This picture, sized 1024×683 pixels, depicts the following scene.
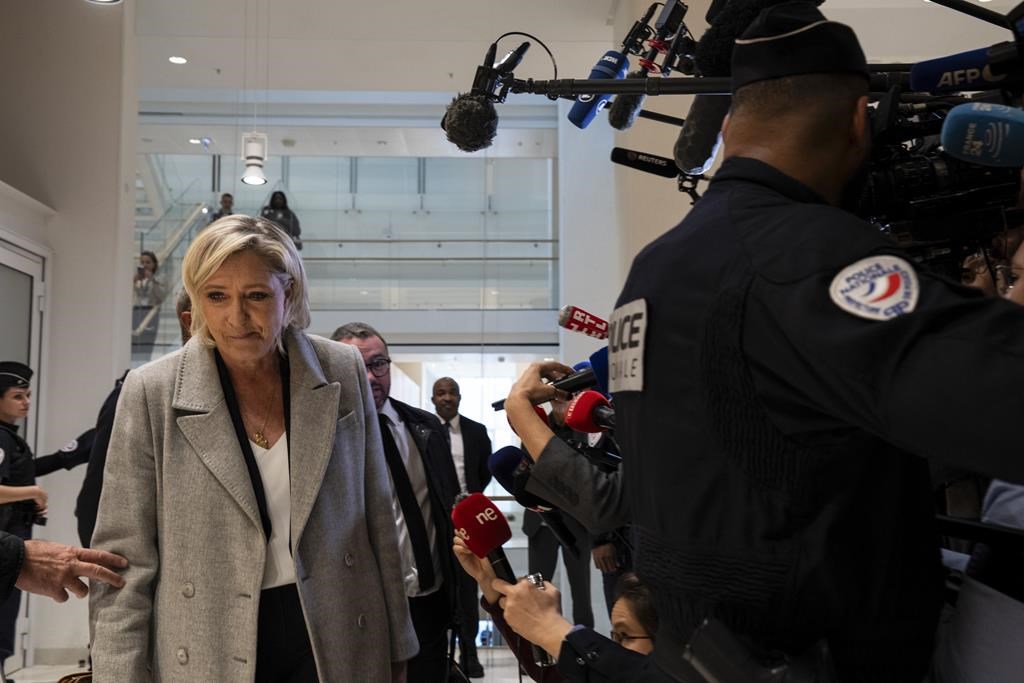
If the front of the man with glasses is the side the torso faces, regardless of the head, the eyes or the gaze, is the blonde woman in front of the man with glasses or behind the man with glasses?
in front

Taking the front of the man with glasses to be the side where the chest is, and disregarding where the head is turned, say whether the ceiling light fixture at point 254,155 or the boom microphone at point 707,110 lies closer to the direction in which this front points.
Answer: the boom microphone

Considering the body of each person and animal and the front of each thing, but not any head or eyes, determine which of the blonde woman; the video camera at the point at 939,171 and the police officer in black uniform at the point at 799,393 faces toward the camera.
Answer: the blonde woman

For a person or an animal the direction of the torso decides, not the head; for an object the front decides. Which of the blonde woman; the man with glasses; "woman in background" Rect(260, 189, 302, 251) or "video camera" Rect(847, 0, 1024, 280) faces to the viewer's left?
the video camera

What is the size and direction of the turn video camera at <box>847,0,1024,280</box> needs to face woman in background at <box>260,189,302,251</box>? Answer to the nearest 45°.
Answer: approximately 45° to its right

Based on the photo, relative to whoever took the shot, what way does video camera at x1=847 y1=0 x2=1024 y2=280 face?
facing to the left of the viewer

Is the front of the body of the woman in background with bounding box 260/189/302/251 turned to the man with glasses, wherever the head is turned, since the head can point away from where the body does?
yes

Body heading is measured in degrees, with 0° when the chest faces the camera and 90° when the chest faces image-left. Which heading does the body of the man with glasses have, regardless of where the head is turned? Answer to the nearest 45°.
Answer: approximately 0°

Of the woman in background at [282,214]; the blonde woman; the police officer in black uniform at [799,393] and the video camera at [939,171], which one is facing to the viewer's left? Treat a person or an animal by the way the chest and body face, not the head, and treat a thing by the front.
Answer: the video camera
